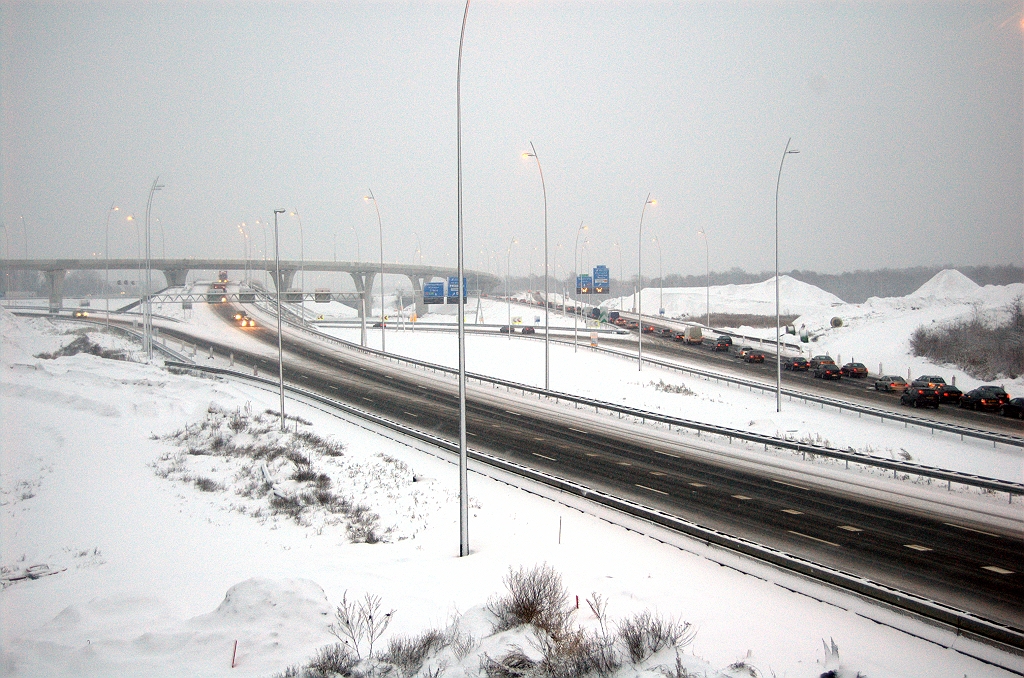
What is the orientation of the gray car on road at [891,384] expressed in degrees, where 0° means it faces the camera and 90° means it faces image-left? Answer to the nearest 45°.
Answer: approximately 135°

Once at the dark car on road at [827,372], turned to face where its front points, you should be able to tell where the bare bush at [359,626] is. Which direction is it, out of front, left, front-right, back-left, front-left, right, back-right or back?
back-left

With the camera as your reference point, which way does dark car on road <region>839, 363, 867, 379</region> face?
facing away from the viewer and to the left of the viewer

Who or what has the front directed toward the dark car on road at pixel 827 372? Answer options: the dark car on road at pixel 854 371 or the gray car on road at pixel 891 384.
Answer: the gray car on road at pixel 891 384

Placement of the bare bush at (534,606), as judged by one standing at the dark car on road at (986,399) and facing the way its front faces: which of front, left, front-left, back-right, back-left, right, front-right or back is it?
back-left

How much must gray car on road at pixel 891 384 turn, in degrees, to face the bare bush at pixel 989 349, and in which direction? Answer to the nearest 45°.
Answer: approximately 90° to its right

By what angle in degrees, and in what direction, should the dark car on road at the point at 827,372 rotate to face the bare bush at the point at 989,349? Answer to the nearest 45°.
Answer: approximately 90° to its right

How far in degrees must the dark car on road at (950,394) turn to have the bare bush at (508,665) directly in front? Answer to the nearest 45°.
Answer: approximately 135° to its left

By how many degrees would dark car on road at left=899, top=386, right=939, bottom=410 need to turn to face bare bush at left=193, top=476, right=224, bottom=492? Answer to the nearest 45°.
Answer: approximately 90° to its left

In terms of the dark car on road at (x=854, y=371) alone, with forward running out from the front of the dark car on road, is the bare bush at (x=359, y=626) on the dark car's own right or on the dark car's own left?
on the dark car's own left

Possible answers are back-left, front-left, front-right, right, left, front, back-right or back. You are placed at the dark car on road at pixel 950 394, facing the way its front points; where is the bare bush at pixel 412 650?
back-left

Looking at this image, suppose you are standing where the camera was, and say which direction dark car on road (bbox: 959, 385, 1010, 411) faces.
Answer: facing away from the viewer and to the left of the viewer

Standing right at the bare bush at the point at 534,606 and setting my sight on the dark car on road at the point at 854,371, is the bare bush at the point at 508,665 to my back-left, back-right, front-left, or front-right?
back-right

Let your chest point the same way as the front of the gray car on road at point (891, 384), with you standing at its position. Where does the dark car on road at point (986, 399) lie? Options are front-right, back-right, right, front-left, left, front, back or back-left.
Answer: back

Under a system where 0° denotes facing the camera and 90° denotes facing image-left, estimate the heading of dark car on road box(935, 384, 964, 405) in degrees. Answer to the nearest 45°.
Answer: approximately 135°

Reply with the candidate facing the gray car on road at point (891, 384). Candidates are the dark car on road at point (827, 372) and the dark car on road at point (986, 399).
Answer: the dark car on road at point (986, 399)
